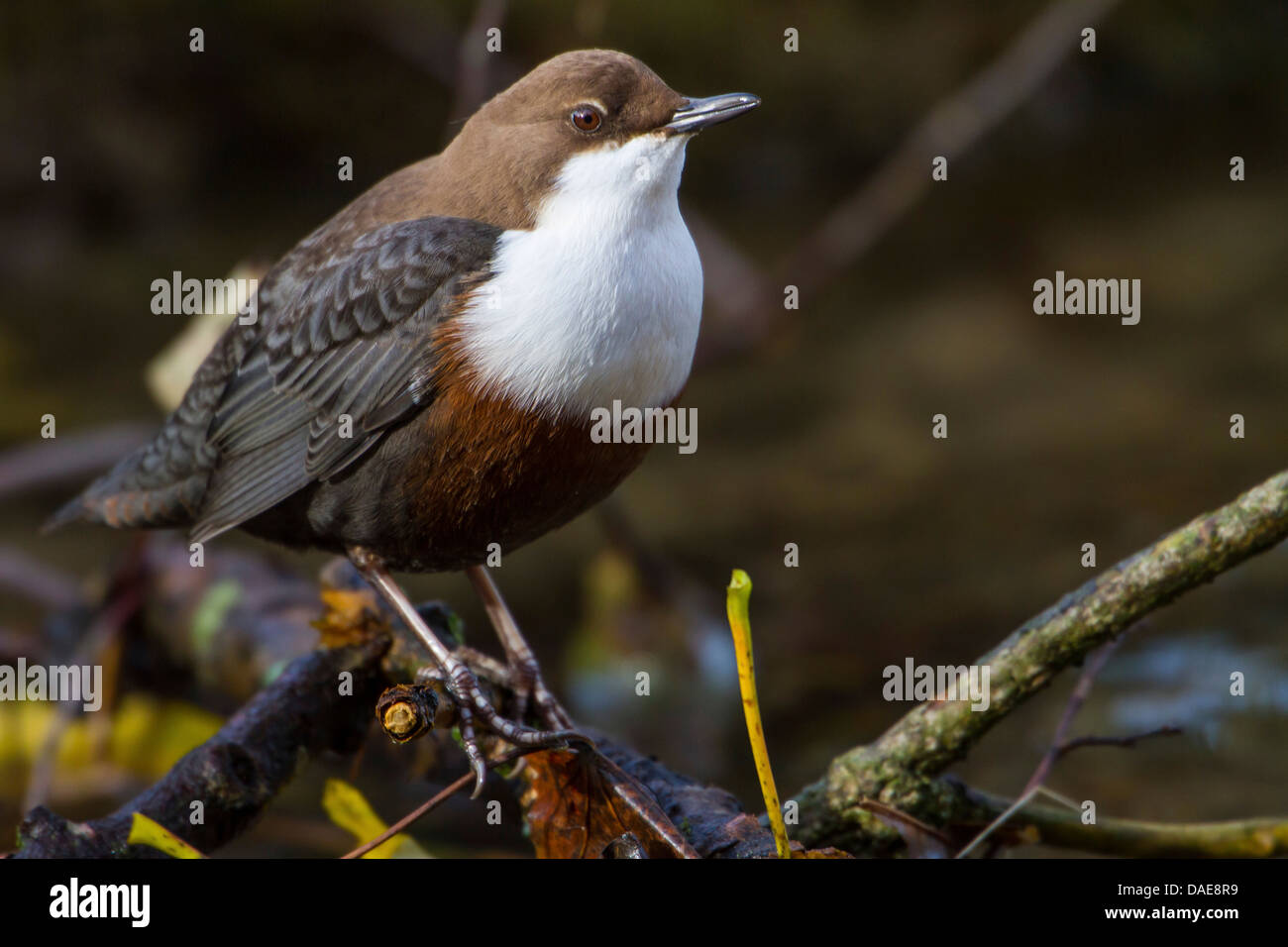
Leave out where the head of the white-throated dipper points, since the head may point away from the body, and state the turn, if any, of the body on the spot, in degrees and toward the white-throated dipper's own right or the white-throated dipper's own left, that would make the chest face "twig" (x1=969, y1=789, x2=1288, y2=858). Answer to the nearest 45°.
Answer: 0° — it already faces it

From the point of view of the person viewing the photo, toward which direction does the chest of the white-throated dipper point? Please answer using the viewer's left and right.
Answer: facing to the right of the viewer

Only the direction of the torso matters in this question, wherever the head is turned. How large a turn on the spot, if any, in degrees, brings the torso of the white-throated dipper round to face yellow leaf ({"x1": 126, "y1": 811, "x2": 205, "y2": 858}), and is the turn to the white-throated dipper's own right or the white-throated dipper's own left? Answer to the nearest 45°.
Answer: approximately 135° to the white-throated dipper's own right

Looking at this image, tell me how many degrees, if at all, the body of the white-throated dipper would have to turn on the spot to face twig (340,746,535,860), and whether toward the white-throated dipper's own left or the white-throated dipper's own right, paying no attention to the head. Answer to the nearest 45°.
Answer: approximately 90° to the white-throated dipper's own right
